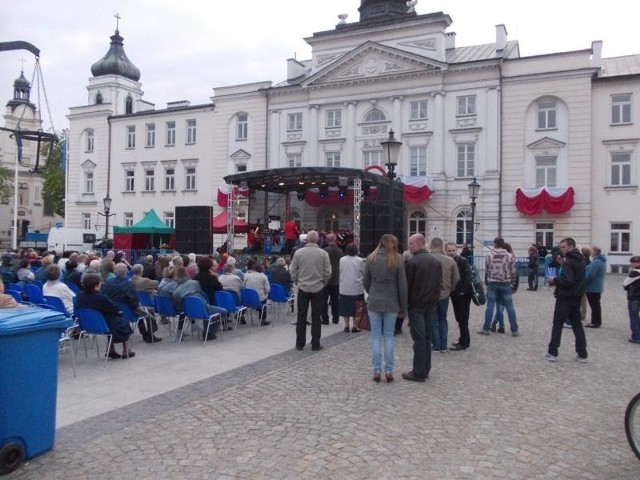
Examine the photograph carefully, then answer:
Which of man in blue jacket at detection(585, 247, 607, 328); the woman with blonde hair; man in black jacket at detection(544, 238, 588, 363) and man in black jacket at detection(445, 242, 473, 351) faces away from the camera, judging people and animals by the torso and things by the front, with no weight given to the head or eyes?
the woman with blonde hair

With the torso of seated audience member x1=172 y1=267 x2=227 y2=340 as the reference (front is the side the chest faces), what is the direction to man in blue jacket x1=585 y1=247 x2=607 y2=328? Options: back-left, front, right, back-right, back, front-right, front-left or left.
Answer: front-right

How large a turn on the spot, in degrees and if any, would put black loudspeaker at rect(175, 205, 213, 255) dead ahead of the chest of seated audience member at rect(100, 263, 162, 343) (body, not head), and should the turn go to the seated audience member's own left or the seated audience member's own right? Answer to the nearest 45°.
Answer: approximately 45° to the seated audience member's own left

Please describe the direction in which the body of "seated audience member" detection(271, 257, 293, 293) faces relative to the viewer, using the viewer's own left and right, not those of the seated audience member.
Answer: facing away from the viewer and to the right of the viewer

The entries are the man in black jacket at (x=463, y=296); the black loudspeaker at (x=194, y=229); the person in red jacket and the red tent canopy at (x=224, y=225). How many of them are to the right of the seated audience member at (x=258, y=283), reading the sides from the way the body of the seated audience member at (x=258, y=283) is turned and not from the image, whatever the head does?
1

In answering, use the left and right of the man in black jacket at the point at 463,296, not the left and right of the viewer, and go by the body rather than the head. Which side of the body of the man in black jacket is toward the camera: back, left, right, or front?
left

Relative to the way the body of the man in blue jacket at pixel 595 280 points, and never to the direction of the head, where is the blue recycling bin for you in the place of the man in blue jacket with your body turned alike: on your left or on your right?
on your left

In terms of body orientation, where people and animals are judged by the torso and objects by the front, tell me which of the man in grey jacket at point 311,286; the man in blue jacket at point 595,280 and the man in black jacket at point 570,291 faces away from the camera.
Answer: the man in grey jacket

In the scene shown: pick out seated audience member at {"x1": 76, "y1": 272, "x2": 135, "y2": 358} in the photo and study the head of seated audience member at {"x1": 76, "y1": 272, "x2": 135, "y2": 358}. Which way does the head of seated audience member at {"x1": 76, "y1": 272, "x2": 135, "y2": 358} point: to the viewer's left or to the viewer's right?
to the viewer's right

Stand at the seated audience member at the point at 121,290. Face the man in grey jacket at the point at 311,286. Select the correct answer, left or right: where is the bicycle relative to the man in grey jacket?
right

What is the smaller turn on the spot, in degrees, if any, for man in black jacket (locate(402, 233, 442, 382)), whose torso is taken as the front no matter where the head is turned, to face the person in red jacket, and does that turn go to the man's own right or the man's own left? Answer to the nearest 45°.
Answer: approximately 45° to the man's own right

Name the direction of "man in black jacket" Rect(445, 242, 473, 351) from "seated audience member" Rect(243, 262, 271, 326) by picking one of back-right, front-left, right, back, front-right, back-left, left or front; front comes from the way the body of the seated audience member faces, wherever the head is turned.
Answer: right

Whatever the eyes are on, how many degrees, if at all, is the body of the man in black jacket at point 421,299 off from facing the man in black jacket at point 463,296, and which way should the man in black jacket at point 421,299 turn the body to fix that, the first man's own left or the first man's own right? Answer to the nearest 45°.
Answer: approximately 45° to the first man's own right
